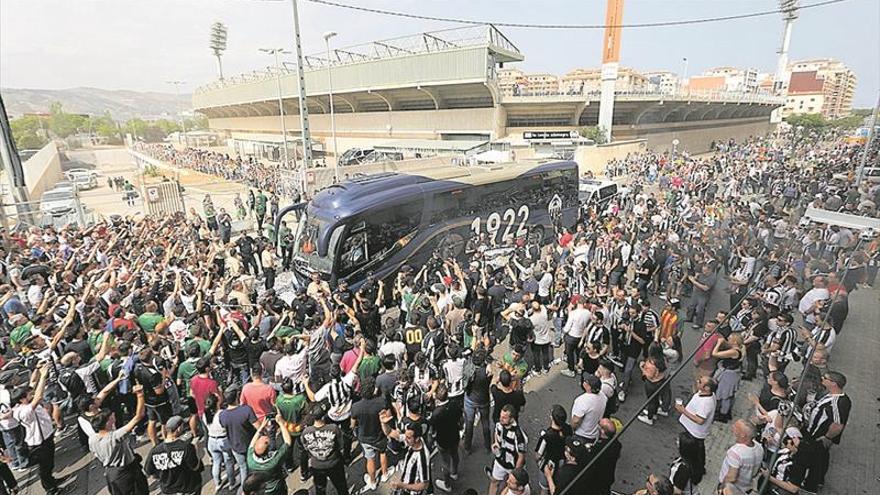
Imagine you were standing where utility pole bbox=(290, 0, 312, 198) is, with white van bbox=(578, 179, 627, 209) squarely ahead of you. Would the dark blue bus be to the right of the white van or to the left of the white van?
right

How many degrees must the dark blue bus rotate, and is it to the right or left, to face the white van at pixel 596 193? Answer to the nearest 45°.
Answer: approximately 180°

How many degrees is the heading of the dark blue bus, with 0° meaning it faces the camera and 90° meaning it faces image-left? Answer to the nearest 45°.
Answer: approximately 45°

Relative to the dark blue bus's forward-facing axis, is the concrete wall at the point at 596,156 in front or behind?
behind

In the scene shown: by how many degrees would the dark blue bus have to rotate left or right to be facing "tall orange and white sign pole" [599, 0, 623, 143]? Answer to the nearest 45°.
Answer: approximately 180°

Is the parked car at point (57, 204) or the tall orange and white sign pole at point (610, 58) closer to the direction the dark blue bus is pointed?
the parked car

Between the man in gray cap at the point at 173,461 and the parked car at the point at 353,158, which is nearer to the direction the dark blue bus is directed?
the man in gray cap

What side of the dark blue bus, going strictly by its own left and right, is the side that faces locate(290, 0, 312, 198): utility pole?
right

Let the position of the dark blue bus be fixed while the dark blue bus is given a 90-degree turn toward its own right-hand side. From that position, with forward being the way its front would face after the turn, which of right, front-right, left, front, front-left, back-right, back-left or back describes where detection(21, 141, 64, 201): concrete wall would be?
front

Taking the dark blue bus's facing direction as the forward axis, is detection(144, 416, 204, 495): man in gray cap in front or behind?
in front

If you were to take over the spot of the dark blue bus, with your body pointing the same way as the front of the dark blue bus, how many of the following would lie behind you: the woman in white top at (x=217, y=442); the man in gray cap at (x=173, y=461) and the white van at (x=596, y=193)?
1

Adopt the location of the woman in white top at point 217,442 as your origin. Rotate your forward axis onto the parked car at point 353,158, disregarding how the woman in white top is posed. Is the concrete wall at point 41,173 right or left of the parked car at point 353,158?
left

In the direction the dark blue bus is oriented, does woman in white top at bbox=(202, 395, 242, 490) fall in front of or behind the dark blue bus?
in front

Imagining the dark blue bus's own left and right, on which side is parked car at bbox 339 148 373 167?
on its right
